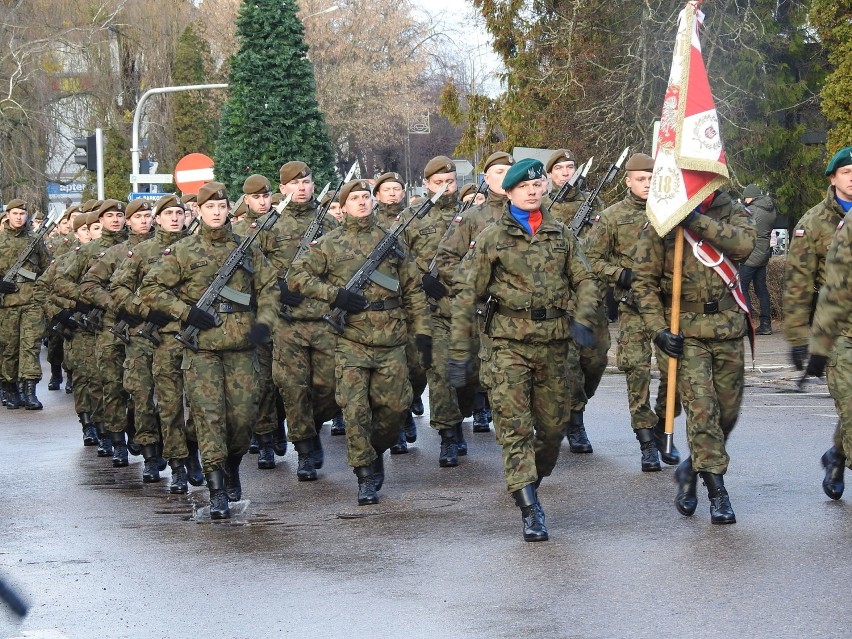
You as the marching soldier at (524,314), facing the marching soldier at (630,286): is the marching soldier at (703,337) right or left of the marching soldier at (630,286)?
right

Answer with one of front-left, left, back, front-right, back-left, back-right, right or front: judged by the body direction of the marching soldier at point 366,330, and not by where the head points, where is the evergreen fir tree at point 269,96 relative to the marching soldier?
back

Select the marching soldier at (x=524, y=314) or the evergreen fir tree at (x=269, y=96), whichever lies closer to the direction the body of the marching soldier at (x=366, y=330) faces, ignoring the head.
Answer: the marching soldier

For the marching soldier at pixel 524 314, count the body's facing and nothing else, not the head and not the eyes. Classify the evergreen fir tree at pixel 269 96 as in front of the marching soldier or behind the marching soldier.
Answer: behind

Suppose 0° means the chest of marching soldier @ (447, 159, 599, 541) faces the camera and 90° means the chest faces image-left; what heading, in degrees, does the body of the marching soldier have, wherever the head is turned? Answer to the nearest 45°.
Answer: approximately 0°

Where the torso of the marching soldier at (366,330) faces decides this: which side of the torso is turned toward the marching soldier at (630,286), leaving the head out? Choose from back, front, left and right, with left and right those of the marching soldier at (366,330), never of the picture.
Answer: left

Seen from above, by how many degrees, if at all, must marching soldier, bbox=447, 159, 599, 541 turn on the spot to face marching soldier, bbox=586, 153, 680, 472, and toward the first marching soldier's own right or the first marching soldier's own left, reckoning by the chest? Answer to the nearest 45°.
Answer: approximately 180°

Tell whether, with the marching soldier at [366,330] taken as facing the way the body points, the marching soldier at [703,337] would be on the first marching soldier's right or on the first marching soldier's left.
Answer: on the first marching soldier's left

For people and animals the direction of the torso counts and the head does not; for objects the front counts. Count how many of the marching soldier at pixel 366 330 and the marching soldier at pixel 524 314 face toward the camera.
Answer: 2
